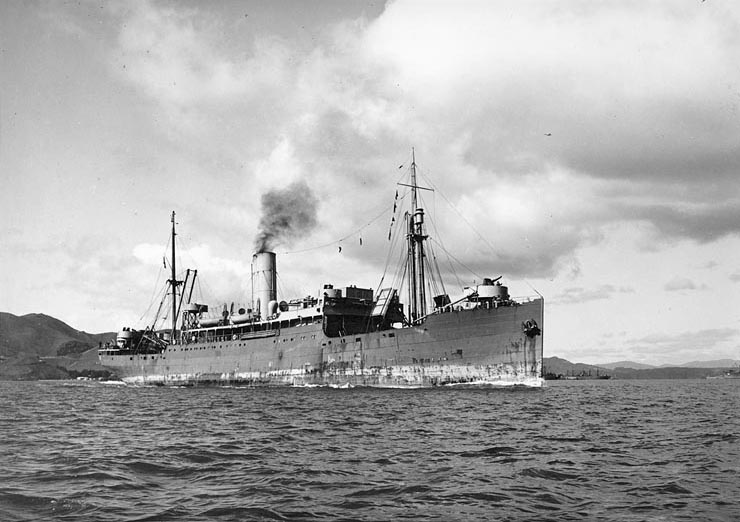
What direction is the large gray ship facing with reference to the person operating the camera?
facing the viewer and to the right of the viewer
